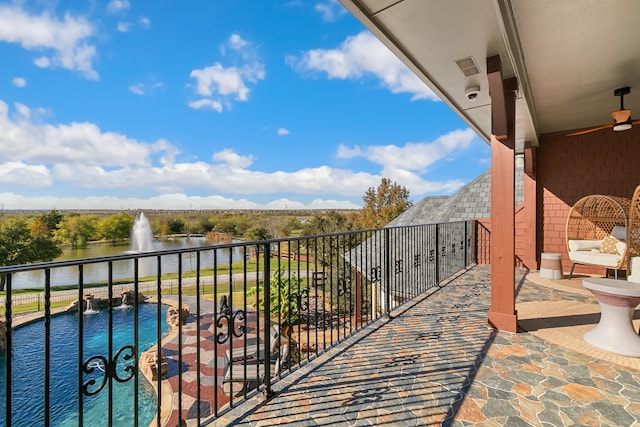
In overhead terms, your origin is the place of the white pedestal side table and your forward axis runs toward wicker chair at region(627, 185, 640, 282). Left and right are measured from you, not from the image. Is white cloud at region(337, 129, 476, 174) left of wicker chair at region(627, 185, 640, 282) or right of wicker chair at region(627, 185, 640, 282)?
left

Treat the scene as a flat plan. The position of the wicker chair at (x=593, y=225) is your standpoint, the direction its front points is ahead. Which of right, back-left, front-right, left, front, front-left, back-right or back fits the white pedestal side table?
front-left

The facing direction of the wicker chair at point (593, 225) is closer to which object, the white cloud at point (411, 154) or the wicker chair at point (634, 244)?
the wicker chair

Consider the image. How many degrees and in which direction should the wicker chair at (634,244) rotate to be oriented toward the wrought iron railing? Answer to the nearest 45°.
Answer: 0° — it already faces it

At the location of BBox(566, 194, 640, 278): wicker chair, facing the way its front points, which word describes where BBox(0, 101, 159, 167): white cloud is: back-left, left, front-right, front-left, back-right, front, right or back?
front-right

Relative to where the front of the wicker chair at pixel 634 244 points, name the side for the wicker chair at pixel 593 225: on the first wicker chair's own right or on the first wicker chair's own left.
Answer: on the first wicker chair's own right

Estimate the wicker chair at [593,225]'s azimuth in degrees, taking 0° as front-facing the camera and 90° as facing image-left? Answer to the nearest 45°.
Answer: approximately 45°

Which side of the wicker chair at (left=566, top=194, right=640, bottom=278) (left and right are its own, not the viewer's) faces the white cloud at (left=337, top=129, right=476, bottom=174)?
right
